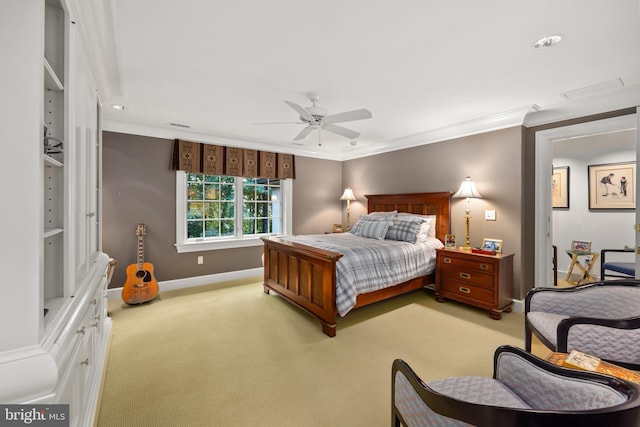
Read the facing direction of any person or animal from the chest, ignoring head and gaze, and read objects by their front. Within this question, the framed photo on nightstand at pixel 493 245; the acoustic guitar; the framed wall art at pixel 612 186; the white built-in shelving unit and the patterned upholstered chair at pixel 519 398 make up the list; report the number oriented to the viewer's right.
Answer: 1

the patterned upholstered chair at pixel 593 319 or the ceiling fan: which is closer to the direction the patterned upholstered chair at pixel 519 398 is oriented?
the ceiling fan

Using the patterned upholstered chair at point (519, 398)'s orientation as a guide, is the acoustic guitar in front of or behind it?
in front

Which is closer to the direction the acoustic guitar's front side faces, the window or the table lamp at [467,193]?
the table lamp

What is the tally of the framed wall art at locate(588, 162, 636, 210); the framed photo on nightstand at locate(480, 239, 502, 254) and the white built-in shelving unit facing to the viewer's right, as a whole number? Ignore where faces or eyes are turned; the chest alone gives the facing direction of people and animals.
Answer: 1

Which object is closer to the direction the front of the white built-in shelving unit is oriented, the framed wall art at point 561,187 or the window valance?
the framed wall art

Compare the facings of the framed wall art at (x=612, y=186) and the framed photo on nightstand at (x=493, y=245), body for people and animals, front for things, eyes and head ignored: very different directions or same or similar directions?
same or similar directions

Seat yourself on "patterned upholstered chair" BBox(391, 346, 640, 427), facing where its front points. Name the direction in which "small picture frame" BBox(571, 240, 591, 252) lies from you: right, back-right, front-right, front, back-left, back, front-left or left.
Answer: front-right

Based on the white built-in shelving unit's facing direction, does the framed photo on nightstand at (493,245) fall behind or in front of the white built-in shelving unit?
in front

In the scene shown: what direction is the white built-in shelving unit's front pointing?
to the viewer's right

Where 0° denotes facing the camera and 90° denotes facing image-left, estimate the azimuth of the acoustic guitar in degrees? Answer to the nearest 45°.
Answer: approximately 0°

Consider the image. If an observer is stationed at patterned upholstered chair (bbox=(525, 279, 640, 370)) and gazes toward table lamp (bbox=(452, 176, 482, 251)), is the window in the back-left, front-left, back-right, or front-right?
front-left

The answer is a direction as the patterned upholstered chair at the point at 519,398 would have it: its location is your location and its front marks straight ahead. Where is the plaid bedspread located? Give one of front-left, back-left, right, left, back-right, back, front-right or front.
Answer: front

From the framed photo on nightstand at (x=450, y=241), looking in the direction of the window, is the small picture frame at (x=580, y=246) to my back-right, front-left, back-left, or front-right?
back-right

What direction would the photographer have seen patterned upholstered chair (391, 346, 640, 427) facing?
facing away from the viewer and to the left of the viewer

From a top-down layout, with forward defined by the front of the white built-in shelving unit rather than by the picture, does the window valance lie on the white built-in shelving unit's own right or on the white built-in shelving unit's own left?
on the white built-in shelving unit's own left

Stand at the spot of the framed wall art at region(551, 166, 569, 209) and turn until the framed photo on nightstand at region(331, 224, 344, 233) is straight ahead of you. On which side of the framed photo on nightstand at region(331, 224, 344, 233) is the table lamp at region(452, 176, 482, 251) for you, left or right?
left

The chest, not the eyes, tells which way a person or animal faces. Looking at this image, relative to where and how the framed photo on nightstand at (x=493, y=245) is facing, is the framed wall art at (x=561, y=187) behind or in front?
behind

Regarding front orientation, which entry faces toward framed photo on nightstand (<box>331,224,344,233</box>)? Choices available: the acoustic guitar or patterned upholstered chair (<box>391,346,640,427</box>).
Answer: the patterned upholstered chair

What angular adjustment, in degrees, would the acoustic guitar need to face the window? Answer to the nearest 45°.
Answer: approximately 135° to its left

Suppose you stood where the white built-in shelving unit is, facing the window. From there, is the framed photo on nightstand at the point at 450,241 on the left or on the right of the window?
right
